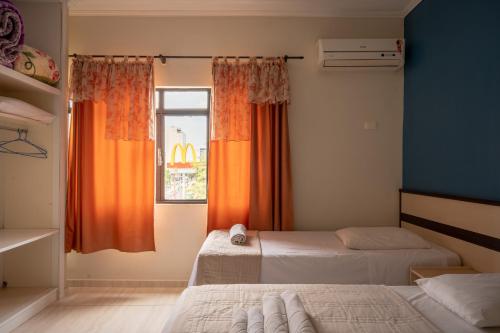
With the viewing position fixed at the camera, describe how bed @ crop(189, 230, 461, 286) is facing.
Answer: facing to the left of the viewer

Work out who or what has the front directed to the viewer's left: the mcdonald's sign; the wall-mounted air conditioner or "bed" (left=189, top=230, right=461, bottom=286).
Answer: the bed

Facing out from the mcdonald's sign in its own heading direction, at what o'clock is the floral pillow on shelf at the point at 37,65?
The floral pillow on shelf is roughly at 12 o'clock from the mcdonald's sign.

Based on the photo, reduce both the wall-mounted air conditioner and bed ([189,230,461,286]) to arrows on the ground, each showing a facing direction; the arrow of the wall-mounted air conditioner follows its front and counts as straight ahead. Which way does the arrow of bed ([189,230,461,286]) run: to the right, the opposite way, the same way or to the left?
to the right

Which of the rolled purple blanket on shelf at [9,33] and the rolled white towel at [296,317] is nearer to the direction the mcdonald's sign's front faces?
the rolled white towel

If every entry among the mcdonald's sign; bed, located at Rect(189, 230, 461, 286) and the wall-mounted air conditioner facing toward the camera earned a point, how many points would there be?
2

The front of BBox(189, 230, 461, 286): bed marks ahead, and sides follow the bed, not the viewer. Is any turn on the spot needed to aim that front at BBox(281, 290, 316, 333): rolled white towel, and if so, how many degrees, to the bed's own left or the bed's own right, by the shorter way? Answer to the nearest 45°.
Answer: approximately 90° to the bed's own left

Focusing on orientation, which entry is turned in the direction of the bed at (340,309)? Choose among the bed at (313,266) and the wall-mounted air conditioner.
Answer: the wall-mounted air conditioner

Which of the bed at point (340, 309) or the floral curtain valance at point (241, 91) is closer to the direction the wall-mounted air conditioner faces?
the bed

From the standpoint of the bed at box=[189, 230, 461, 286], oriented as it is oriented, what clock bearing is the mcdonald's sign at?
The mcdonald's sign is roughly at 1 o'clock from the bed.

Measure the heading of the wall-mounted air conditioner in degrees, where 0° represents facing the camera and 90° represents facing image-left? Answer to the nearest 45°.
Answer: approximately 0°

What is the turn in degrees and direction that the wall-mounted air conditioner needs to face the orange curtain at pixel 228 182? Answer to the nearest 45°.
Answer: approximately 90° to its right
